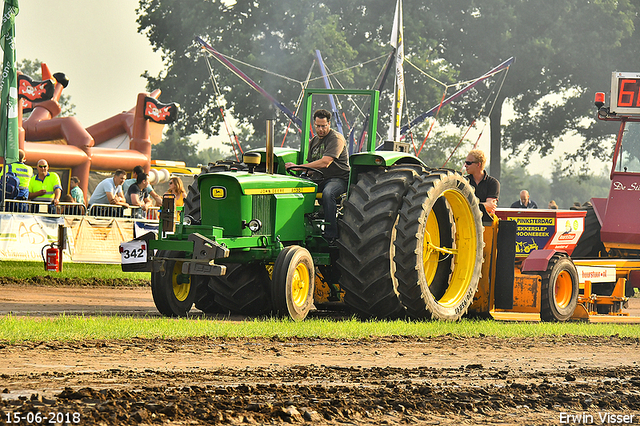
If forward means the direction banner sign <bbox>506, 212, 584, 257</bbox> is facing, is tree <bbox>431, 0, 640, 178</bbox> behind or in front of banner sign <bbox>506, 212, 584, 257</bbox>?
behind

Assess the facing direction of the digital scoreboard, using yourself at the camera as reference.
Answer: facing the viewer

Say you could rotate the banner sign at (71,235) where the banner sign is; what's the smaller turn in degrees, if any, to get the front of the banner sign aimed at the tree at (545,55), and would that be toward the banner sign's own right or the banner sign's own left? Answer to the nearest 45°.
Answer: approximately 135° to the banner sign's own left

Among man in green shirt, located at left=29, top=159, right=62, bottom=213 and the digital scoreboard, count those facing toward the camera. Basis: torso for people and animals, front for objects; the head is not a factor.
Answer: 2

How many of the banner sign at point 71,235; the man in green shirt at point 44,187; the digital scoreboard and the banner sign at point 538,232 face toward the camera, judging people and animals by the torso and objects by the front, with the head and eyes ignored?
4

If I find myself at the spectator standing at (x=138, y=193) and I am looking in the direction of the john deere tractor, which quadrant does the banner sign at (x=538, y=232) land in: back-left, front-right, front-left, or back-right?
front-left

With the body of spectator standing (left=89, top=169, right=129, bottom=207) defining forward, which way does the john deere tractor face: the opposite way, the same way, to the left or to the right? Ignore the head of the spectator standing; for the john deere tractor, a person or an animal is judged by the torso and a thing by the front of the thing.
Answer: to the right

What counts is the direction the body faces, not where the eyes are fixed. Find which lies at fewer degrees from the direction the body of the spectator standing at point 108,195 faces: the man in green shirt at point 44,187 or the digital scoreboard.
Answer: the digital scoreboard

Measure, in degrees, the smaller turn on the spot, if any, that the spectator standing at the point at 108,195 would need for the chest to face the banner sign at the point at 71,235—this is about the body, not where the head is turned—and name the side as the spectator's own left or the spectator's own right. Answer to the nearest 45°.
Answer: approximately 90° to the spectator's own right

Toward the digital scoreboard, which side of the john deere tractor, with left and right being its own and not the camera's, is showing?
back

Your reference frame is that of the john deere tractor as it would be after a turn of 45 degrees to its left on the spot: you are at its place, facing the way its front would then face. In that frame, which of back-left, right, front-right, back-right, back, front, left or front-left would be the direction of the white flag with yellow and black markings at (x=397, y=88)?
back

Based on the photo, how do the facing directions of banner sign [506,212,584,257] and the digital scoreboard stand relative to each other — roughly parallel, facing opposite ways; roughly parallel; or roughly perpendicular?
roughly parallel
